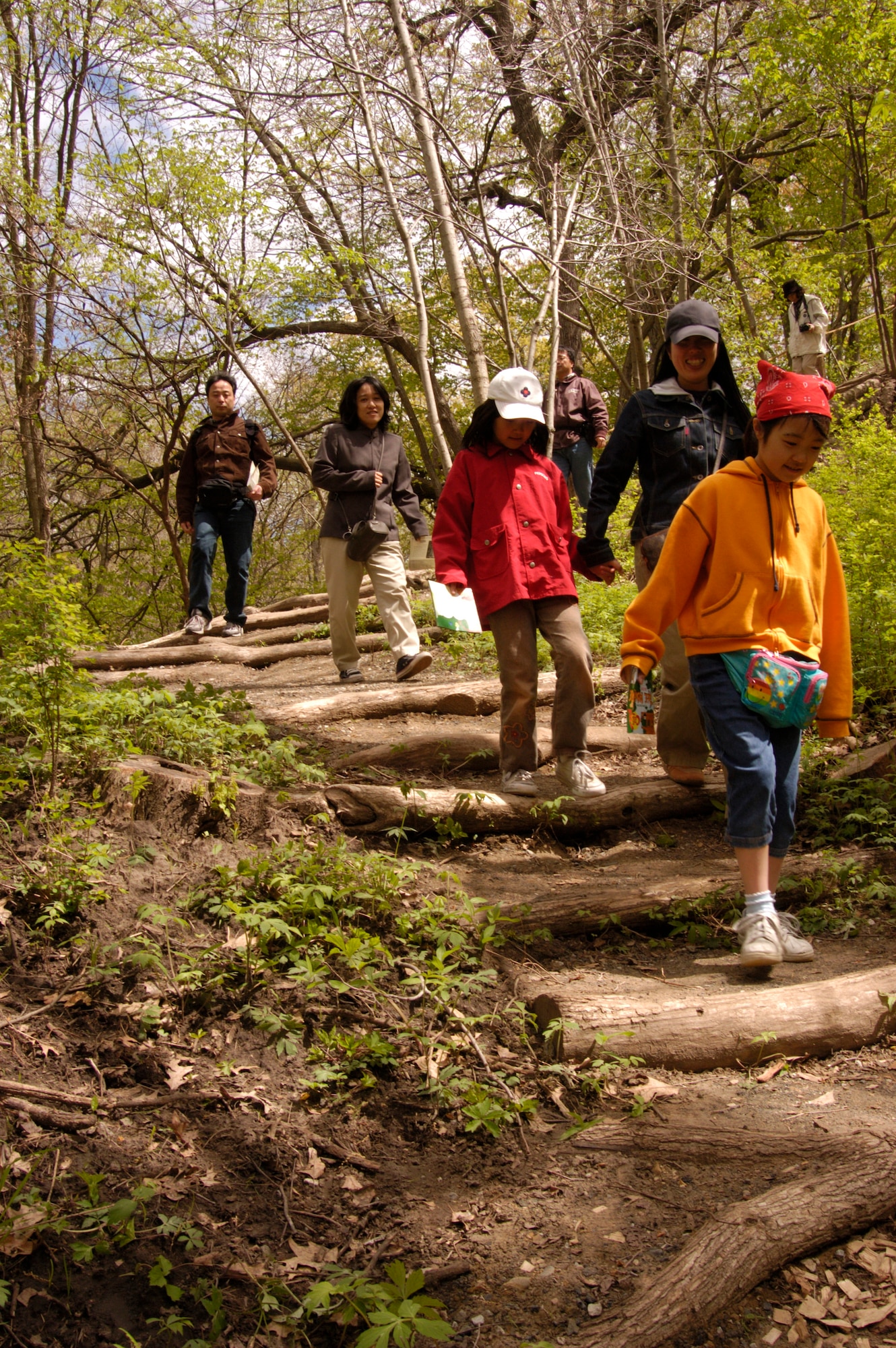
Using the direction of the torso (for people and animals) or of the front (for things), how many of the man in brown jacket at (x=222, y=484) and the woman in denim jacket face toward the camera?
2

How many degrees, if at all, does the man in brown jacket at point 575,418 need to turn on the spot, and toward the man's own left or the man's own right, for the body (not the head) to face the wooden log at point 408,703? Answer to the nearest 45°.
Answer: approximately 45° to the man's own left

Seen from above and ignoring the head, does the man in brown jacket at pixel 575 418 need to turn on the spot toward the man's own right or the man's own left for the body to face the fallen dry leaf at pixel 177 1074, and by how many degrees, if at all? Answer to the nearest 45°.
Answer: approximately 45° to the man's own left

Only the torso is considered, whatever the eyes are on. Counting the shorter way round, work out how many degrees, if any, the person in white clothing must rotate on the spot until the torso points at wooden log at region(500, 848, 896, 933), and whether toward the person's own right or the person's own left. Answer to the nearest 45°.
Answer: approximately 45° to the person's own left
